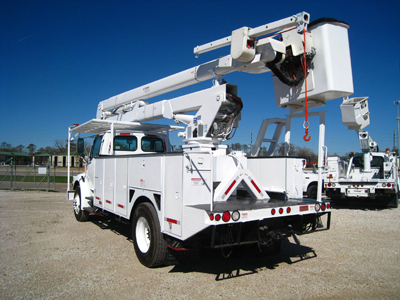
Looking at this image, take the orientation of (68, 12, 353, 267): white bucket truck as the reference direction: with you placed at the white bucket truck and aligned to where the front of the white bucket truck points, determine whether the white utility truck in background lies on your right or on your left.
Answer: on your right

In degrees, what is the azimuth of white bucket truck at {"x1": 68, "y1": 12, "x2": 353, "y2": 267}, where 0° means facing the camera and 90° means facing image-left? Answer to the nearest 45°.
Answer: approximately 135°

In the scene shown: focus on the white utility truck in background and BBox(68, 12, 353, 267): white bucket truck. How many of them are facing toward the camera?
0

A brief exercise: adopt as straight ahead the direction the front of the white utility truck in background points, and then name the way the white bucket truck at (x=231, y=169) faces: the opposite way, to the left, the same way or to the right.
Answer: to the left

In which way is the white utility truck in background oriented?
away from the camera
